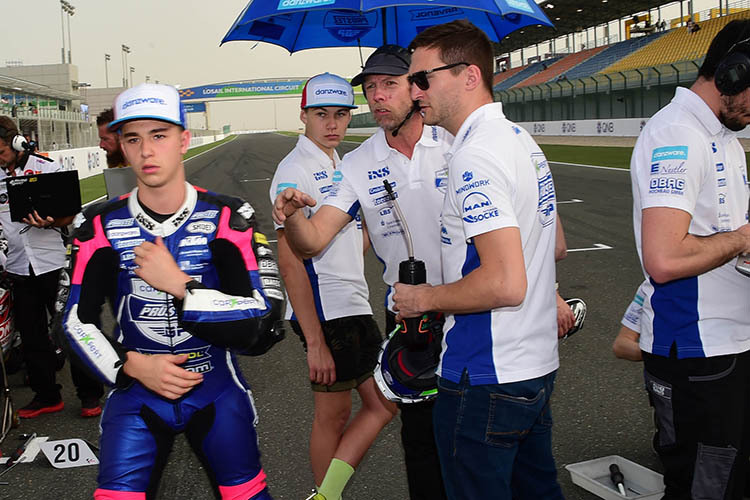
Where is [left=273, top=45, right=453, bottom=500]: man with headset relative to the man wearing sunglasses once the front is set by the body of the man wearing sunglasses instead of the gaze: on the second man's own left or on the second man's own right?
on the second man's own right

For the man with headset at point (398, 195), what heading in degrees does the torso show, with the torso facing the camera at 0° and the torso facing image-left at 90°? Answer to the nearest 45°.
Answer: approximately 0°

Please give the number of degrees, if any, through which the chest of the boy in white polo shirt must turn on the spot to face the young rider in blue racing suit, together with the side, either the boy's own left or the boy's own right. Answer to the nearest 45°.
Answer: approximately 90° to the boy's own right

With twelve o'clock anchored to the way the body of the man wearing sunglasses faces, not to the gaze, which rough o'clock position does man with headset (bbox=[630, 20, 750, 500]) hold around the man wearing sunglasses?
The man with headset is roughly at 5 o'clock from the man wearing sunglasses.

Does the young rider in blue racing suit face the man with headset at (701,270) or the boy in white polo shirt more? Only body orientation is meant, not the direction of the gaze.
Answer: the man with headset

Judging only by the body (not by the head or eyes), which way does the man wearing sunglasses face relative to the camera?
to the viewer's left

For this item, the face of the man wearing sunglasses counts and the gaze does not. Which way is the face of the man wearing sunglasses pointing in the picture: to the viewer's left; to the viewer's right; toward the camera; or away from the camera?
to the viewer's left

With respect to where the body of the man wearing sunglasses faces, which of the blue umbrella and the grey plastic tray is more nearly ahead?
the blue umbrella
